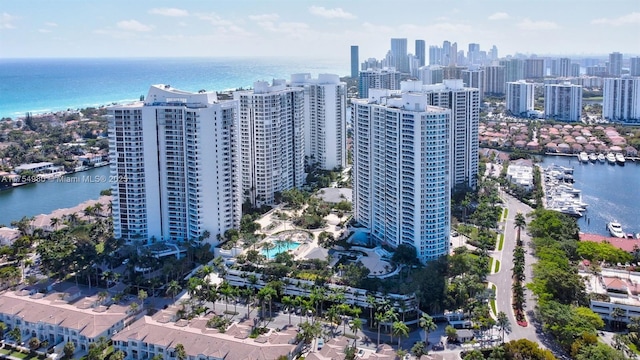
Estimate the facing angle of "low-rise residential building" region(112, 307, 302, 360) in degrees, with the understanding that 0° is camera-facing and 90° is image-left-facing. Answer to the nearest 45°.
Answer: approximately 45°

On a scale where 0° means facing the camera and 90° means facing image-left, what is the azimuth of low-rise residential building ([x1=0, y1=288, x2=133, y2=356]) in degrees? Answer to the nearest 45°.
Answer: approximately 45°

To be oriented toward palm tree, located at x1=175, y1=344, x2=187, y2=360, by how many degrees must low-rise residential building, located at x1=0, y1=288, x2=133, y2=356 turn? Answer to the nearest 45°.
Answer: approximately 90° to its left

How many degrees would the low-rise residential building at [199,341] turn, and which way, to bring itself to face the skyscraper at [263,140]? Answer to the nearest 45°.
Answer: approximately 135° to its right

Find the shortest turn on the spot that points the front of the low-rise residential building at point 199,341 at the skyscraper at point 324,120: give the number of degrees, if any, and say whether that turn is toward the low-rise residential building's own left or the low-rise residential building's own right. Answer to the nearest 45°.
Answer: approximately 135° to the low-rise residential building's own right

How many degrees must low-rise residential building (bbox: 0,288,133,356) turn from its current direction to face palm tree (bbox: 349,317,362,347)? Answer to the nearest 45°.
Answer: approximately 90° to its left

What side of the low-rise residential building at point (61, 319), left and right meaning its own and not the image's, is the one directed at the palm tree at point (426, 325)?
left
